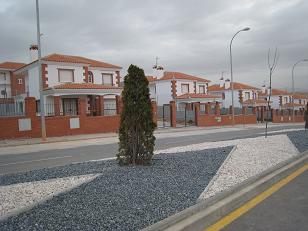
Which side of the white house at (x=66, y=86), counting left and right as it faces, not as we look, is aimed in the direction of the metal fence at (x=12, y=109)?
right

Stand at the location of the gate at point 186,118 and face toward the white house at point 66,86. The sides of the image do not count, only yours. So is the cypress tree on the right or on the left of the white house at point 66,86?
left

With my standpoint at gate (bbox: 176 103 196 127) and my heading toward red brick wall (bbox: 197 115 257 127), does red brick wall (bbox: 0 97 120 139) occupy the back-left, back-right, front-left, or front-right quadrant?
back-right

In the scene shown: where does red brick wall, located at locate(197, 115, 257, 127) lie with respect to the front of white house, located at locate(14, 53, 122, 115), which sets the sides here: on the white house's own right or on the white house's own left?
on the white house's own left

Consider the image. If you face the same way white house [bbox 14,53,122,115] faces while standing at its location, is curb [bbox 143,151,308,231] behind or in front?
in front

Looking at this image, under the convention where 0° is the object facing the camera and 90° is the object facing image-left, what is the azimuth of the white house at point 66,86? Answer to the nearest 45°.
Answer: approximately 315°

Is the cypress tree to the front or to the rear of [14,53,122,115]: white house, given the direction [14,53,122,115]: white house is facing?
to the front

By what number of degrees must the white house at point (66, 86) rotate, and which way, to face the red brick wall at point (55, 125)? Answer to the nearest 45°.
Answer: approximately 45° to its right
